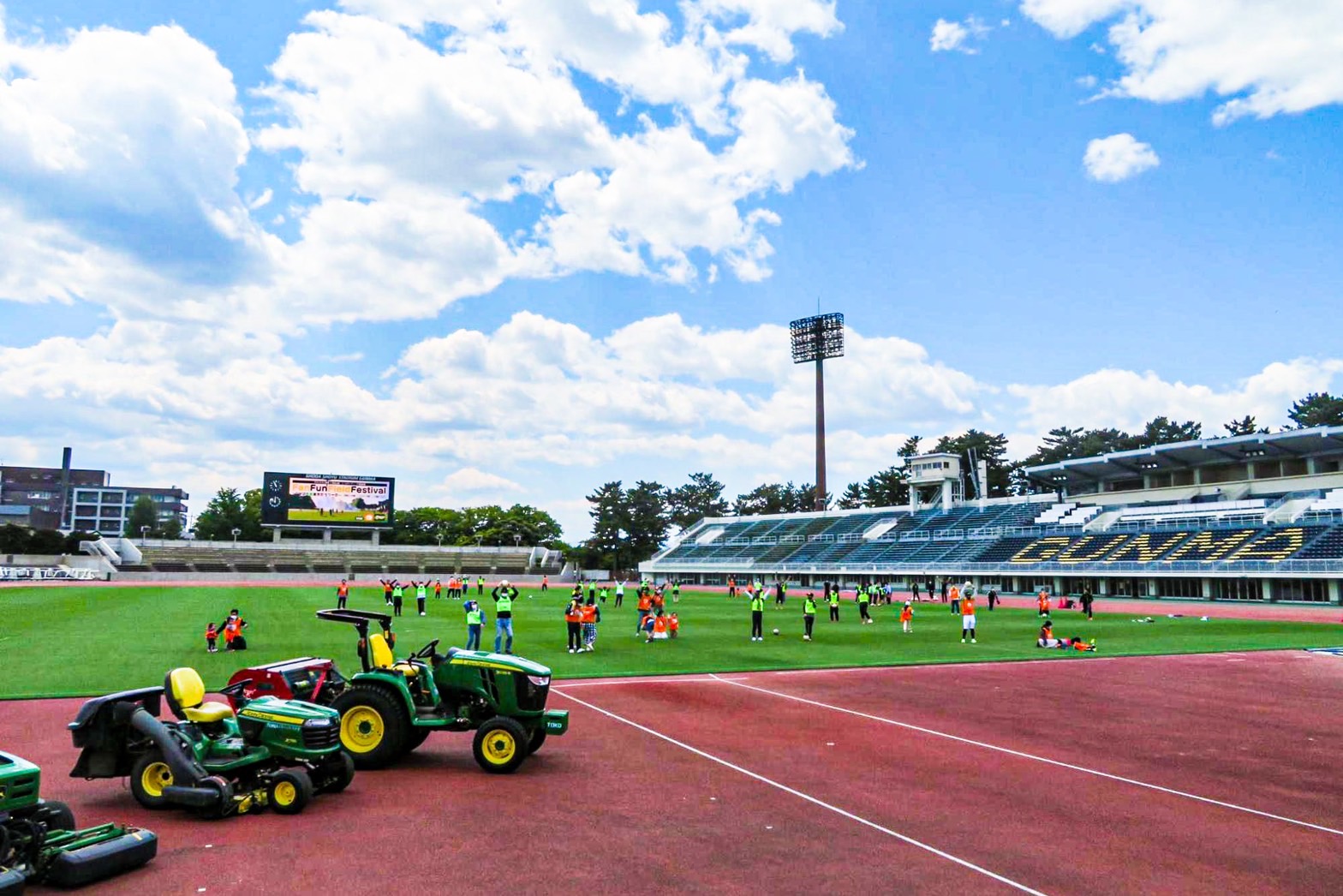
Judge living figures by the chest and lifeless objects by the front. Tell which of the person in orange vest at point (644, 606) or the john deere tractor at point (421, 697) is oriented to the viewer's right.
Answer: the john deere tractor

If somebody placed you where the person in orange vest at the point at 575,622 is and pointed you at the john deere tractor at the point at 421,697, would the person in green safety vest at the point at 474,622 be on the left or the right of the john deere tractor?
right

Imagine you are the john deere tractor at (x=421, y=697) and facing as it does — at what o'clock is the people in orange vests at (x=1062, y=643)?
The people in orange vests is roughly at 11 o'clock from the john deere tractor.

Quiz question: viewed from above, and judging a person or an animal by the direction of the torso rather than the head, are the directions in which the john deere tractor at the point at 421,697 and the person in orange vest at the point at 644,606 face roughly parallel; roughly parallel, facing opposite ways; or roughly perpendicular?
roughly perpendicular

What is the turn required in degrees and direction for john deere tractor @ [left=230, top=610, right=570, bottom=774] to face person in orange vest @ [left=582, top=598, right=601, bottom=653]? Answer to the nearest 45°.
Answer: approximately 90° to its left

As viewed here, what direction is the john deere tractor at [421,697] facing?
to the viewer's right
